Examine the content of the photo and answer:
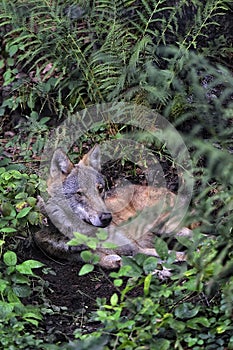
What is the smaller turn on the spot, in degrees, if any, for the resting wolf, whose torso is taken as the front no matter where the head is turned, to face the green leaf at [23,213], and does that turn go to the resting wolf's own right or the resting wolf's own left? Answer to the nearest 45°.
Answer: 0° — it already faces it

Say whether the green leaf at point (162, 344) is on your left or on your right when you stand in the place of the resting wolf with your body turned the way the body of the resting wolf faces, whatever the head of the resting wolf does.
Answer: on your left

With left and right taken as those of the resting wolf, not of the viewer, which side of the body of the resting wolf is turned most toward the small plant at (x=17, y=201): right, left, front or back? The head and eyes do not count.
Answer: front

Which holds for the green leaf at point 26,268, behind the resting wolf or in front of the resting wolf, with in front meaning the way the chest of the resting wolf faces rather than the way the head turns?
in front

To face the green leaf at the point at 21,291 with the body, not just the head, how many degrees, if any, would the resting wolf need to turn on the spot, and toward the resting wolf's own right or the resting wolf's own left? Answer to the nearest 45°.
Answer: approximately 45° to the resting wolf's own left

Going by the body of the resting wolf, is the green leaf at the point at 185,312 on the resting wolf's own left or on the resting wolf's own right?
on the resting wolf's own left

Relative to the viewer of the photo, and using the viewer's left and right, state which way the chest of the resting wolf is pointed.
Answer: facing the viewer and to the left of the viewer

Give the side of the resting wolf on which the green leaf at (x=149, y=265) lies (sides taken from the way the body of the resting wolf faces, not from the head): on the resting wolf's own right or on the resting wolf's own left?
on the resting wolf's own left

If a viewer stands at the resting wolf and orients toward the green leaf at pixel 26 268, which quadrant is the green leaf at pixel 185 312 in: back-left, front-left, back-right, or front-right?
front-left

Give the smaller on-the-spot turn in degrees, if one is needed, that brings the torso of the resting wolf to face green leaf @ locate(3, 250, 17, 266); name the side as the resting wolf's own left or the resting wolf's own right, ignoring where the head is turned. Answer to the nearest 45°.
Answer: approximately 45° to the resting wolf's own left

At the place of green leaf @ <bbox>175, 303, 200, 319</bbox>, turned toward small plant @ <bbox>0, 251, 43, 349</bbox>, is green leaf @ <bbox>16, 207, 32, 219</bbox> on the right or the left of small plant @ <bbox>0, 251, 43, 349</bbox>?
right

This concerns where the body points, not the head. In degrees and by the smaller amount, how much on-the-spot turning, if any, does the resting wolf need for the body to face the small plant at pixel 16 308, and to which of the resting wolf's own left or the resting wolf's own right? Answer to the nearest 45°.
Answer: approximately 45° to the resting wolf's own left

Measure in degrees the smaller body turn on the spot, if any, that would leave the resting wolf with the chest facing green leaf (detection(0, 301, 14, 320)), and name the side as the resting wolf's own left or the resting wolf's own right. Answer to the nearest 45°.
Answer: approximately 45° to the resting wolf's own left

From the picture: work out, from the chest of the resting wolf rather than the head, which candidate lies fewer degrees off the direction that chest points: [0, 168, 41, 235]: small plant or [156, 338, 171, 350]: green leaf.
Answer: the small plant
